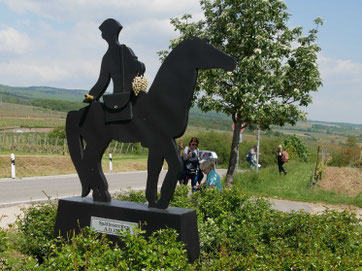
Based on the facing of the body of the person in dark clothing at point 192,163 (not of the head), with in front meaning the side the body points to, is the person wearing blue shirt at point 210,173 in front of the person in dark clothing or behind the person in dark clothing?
in front

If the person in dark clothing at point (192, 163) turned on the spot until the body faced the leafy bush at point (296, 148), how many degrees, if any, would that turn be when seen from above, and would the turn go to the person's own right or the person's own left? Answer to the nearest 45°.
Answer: approximately 180°

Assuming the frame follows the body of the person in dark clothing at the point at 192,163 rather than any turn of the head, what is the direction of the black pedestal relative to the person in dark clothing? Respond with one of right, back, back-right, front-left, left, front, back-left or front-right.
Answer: front

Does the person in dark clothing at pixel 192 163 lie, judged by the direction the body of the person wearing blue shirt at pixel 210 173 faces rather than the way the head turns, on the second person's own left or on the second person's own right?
on the second person's own right

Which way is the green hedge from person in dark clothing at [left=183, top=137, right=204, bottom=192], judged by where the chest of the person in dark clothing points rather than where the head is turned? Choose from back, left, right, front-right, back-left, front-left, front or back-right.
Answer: front

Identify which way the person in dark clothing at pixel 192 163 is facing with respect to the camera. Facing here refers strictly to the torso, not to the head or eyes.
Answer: toward the camera

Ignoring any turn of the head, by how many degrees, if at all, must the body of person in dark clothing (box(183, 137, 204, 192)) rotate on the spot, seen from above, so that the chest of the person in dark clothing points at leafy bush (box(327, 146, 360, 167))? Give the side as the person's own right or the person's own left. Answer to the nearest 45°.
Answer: approximately 135° to the person's own left

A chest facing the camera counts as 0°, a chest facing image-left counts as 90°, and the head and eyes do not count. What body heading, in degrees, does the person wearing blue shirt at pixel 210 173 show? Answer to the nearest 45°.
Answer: approximately 90°

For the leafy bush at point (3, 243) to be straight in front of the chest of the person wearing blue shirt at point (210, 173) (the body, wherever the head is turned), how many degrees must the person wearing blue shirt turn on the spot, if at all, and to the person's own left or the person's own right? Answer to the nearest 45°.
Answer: approximately 45° to the person's own left
